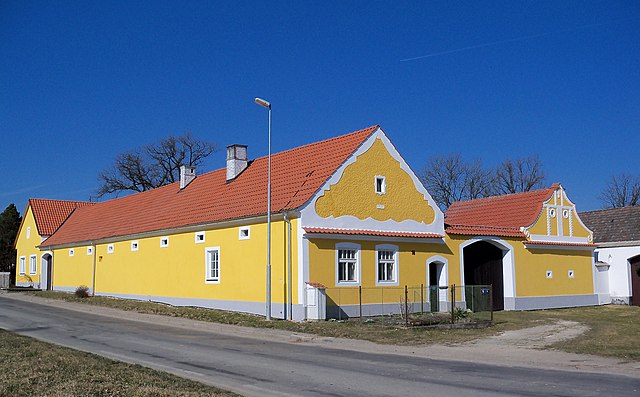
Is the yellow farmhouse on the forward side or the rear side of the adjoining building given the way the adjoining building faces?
on the forward side

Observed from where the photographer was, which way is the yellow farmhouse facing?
facing the viewer and to the right of the viewer

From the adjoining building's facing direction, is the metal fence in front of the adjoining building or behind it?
in front

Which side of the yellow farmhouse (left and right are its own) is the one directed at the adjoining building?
left

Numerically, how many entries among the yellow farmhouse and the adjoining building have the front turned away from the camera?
0
